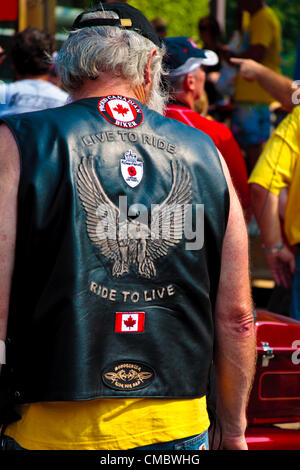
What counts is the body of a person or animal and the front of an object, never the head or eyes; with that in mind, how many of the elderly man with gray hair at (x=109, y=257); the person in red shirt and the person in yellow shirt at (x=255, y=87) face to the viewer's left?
1

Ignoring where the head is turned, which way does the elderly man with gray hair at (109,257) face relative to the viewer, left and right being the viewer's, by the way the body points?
facing away from the viewer

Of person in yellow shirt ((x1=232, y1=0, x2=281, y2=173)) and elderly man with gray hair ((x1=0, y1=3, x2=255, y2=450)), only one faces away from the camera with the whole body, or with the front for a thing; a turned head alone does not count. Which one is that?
the elderly man with gray hair
